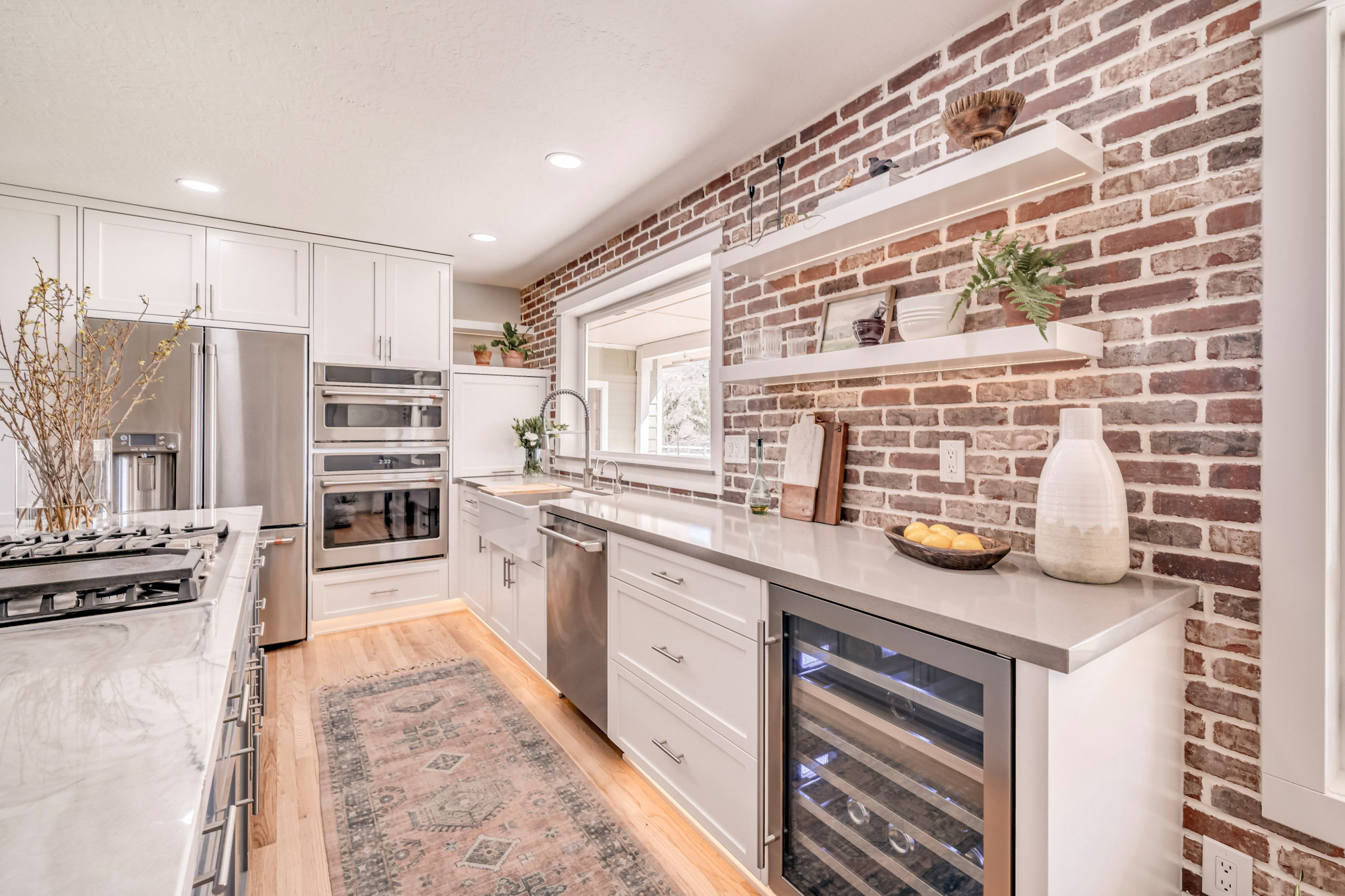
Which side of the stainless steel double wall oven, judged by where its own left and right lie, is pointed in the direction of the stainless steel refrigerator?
right

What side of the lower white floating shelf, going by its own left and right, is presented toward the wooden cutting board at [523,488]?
right

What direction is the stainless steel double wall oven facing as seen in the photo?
toward the camera

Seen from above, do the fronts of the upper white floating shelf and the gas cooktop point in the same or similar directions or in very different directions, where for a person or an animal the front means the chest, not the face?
very different directions

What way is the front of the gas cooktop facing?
to the viewer's right

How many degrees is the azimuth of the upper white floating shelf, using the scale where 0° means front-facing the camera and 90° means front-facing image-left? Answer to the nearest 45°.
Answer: approximately 45°

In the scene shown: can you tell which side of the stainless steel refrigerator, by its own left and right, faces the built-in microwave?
left

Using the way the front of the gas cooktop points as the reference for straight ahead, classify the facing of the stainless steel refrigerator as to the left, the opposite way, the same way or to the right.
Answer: to the right

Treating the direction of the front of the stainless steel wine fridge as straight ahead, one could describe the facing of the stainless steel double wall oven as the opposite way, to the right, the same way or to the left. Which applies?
to the left

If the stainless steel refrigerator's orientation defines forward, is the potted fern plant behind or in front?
in front

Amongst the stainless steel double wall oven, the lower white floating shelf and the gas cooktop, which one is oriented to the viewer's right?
the gas cooktop

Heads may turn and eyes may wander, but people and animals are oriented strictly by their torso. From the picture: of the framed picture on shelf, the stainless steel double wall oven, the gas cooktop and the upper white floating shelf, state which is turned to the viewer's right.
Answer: the gas cooktop

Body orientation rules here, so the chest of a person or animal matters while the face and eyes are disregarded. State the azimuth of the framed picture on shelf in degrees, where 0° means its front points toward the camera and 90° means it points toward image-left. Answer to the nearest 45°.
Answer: approximately 45°

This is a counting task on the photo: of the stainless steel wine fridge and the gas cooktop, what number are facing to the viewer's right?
1

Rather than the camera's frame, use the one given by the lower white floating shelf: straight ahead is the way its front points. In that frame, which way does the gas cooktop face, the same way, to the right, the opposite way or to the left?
the opposite way

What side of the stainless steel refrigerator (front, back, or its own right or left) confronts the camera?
front
